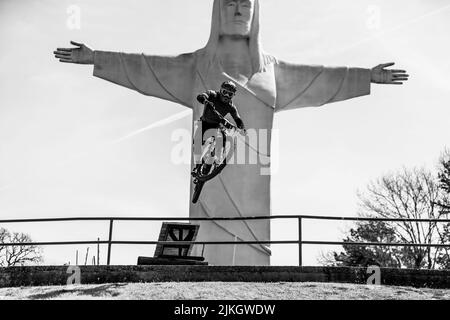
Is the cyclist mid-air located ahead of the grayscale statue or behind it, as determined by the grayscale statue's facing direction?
ahead

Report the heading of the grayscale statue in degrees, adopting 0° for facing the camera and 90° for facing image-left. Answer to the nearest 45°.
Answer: approximately 0°
